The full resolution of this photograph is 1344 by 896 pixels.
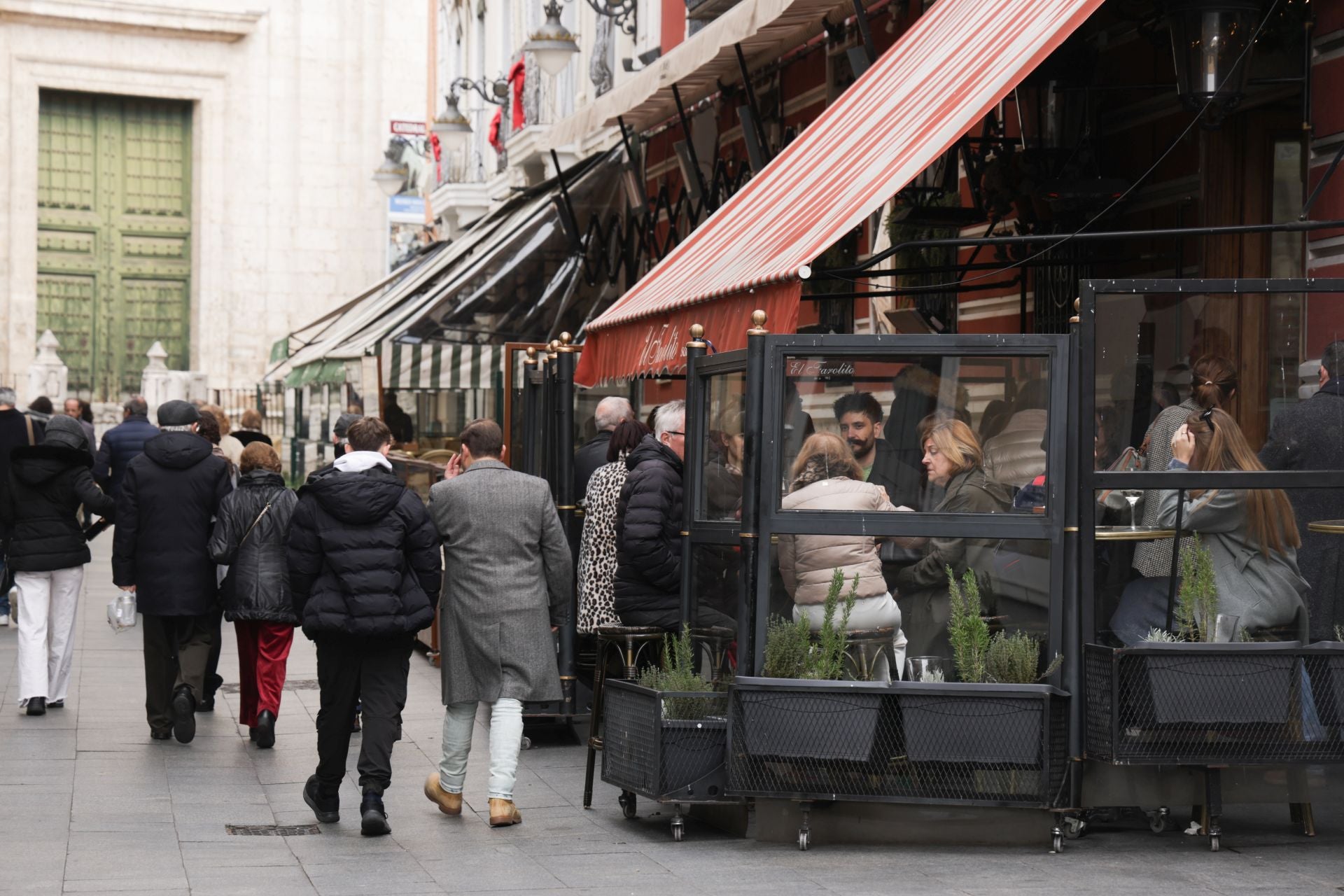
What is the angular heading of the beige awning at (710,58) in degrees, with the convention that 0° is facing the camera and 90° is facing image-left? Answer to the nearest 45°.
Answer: approximately 45°

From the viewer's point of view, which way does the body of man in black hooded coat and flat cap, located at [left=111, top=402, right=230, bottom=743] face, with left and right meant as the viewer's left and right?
facing away from the viewer

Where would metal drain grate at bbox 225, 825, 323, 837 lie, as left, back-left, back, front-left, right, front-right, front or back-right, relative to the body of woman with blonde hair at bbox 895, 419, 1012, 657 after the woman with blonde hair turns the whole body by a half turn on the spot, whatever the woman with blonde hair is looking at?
back

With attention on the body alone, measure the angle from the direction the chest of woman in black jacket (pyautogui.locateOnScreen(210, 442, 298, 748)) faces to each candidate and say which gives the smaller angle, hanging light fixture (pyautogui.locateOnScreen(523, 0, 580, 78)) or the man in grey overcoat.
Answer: the hanging light fixture

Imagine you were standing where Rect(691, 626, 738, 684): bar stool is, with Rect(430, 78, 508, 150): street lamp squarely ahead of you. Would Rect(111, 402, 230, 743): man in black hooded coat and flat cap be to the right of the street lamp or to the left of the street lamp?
left

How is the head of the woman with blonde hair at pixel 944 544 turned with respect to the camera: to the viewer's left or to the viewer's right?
to the viewer's left

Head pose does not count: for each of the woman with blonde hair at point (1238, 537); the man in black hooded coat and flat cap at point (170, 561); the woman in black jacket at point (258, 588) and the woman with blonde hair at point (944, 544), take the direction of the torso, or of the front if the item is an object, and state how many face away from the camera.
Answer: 2

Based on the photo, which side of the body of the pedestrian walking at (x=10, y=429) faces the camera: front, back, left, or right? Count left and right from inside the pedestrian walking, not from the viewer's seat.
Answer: back

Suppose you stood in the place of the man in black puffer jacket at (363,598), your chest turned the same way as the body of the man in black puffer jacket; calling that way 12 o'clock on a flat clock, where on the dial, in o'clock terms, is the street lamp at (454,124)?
The street lamp is roughly at 12 o'clock from the man in black puffer jacket.

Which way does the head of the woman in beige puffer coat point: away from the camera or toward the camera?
away from the camera

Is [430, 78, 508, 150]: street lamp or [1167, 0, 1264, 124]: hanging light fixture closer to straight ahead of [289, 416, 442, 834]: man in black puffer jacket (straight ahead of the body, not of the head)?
the street lamp

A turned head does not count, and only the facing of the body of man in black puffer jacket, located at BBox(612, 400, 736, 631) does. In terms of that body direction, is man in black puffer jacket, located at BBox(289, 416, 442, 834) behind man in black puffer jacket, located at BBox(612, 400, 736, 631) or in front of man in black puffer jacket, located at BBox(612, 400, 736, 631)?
behind

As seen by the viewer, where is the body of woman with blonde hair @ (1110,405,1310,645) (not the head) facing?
to the viewer's left

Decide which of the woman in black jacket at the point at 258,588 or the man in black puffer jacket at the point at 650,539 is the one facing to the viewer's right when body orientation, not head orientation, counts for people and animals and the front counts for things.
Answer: the man in black puffer jacket

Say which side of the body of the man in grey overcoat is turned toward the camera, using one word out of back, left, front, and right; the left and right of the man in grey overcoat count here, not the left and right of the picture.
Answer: back
